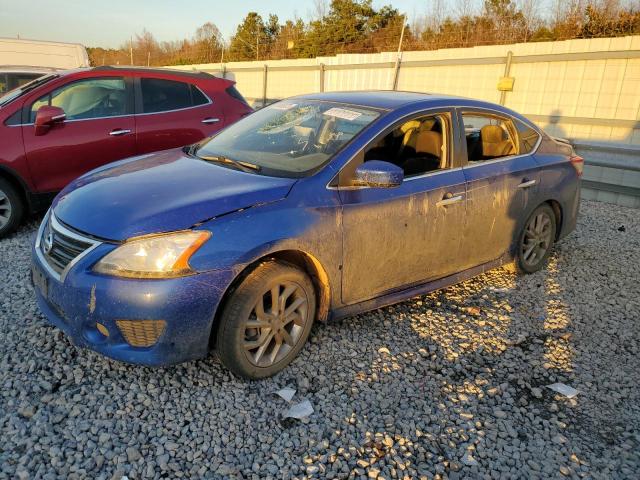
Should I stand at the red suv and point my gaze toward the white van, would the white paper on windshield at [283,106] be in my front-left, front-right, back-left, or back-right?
back-right

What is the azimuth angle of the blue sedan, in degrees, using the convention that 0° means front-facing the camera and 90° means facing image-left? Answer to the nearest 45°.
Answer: approximately 45°

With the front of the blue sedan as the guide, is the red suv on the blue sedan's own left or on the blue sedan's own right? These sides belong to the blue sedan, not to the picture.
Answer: on the blue sedan's own right

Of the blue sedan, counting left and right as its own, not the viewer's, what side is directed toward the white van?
right
